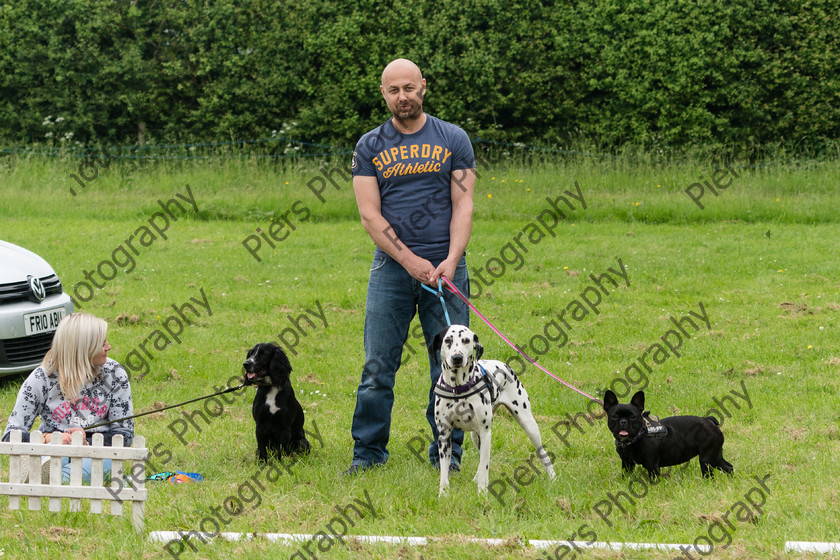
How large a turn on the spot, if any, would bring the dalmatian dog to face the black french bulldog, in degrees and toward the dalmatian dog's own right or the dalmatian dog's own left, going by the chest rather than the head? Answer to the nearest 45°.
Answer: approximately 135° to the dalmatian dog's own left

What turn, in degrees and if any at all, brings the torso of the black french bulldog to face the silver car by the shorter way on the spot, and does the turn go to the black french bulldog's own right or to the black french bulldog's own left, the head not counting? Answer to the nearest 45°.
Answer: approximately 45° to the black french bulldog's own right

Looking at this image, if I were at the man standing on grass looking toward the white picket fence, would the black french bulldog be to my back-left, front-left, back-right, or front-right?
back-left

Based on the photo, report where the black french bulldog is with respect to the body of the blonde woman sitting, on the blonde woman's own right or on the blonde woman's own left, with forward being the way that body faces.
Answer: on the blonde woman's own left

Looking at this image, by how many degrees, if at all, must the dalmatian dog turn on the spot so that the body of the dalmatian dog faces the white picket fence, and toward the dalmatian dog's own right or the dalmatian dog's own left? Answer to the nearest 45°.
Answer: approximately 45° to the dalmatian dog's own right

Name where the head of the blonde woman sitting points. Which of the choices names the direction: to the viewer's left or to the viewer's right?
to the viewer's right

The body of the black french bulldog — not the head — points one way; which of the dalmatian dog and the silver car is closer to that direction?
the dalmatian dog

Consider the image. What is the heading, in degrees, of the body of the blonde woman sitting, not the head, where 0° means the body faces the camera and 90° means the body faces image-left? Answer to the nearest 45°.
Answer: approximately 0°
